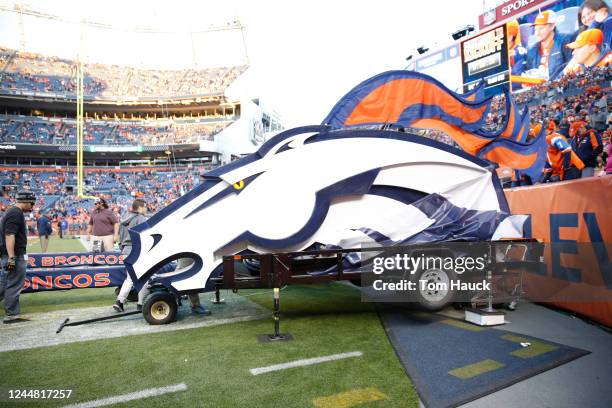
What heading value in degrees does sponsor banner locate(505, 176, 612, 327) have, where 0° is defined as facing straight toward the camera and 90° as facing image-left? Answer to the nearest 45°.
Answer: approximately 45°

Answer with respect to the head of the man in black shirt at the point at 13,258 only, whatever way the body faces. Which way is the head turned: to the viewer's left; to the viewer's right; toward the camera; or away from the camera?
to the viewer's right

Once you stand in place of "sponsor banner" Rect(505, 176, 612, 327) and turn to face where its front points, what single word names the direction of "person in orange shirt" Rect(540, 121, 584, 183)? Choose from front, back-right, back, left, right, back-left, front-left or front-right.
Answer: back-right

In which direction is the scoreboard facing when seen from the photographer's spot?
facing the viewer and to the left of the viewer

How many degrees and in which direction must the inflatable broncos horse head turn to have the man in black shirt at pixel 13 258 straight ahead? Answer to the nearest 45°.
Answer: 0° — it already faces them

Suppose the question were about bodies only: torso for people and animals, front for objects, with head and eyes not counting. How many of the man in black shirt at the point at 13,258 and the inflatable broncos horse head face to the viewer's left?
1

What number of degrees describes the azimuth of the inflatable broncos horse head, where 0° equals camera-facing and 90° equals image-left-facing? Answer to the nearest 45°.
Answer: approximately 90°

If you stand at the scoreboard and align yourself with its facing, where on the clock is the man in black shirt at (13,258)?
The man in black shirt is roughly at 11 o'clock from the scoreboard.

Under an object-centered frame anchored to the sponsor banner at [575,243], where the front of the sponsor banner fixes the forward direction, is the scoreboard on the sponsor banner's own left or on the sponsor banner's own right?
on the sponsor banner's own right

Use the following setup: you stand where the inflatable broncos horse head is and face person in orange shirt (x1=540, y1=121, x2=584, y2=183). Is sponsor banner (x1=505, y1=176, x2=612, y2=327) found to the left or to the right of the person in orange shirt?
right

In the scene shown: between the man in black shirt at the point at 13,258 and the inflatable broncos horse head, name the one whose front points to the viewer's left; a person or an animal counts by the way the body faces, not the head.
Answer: the inflatable broncos horse head

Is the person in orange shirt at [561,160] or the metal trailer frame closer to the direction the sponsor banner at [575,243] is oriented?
the metal trailer frame
